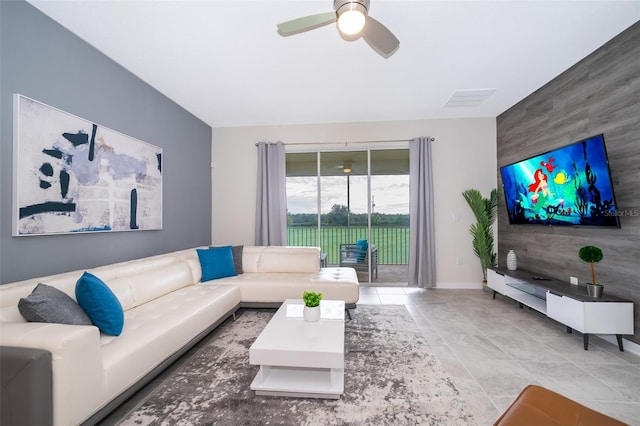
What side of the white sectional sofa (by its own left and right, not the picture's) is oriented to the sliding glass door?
left

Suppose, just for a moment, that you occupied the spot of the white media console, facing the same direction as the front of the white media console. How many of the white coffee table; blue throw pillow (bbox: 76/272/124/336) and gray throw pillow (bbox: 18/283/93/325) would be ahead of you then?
3

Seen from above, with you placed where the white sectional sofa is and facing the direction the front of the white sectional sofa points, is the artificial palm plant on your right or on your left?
on your left

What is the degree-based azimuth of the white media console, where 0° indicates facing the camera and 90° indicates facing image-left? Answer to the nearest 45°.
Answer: approximately 45°

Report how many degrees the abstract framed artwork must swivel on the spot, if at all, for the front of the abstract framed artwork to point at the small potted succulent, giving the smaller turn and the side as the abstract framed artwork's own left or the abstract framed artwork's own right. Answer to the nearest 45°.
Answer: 0° — it already faces it

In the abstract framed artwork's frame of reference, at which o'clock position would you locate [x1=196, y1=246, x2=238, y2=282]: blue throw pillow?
The blue throw pillow is roughly at 10 o'clock from the abstract framed artwork.

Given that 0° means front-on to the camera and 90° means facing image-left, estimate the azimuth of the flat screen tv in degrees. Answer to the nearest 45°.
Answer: approximately 45°

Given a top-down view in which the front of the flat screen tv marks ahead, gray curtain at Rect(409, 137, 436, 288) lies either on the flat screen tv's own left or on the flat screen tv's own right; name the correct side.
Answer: on the flat screen tv's own right

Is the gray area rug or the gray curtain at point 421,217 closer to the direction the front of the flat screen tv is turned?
the gray area rug
